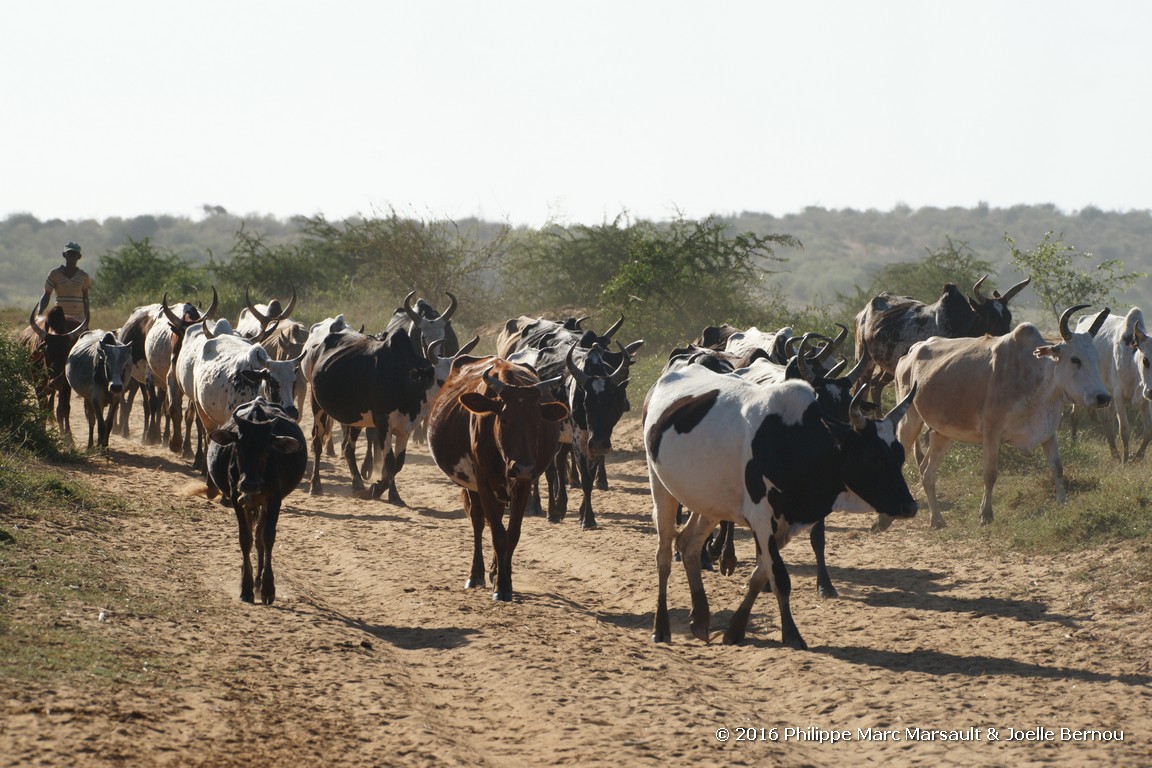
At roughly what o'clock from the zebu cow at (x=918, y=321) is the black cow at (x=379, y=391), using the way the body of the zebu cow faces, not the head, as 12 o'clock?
The black cow is roughly at 5 o'clock from the zebu cow.

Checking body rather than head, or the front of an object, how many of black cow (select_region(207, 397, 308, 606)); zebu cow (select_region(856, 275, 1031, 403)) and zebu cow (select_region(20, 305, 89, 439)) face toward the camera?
2

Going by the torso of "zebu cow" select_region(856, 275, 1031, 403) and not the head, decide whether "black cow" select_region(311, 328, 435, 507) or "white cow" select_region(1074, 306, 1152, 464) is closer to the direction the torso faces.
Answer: the white cow

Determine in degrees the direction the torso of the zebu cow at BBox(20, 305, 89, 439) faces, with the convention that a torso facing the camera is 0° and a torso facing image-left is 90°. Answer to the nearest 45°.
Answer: approximately 0°

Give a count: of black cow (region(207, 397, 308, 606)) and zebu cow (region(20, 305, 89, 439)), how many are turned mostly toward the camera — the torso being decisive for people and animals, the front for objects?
2

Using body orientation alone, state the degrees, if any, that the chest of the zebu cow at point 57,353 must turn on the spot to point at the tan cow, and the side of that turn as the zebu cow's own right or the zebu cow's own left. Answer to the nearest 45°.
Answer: approximately 45° to the zebu cow's own left

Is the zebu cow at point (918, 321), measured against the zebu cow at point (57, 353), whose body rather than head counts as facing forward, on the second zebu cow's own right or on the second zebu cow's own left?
on the second zebu cow's own left

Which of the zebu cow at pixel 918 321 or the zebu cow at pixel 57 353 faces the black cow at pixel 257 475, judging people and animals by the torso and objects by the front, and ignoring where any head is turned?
the zebu cow at pixel 57 353

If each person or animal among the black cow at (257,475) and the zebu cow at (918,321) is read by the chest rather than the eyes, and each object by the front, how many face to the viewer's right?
1

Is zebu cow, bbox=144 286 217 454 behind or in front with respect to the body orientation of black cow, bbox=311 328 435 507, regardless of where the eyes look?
behind

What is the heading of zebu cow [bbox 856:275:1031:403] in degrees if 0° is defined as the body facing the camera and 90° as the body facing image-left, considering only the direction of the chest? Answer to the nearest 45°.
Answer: approximately 270°

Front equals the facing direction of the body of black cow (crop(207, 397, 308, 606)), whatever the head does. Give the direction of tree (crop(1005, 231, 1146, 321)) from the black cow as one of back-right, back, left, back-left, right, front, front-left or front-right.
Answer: back-left

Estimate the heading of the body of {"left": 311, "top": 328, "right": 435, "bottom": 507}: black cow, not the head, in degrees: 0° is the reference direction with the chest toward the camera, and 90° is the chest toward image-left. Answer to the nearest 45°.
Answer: approximately 315°
